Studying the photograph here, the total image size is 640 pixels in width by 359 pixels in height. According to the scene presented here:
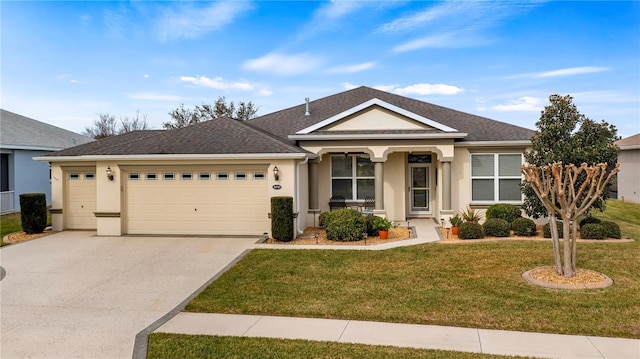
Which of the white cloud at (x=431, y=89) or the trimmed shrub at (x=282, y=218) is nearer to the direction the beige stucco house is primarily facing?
the trimmed shrub

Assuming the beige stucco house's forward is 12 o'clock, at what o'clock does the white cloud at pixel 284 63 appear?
The white cloud is roughly at 6 o'clock from the beige stucco house.

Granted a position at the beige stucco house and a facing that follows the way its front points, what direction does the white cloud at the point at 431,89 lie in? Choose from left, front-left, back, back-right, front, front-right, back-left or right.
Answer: back-left

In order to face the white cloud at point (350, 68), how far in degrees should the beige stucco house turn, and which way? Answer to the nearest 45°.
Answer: approximately 135° to its left

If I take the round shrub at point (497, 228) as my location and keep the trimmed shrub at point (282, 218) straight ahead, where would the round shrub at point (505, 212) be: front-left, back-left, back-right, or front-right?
back-right

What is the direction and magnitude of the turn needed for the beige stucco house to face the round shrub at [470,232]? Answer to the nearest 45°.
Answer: approximately 45° to its left

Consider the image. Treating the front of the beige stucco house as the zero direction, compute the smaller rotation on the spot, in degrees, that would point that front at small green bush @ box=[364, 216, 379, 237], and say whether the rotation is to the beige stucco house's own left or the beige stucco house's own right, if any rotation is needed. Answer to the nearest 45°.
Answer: approximately 45° to the beige stucco house's own left

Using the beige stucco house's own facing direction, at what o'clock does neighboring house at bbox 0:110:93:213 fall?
The neighboring house is roughly at 4 o'clock from the beige stucco house.

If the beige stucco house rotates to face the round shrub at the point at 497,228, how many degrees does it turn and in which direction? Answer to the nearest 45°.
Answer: approximately 90° to its left

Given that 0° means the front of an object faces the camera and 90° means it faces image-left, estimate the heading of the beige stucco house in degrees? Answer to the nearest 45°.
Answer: approximately 0°
